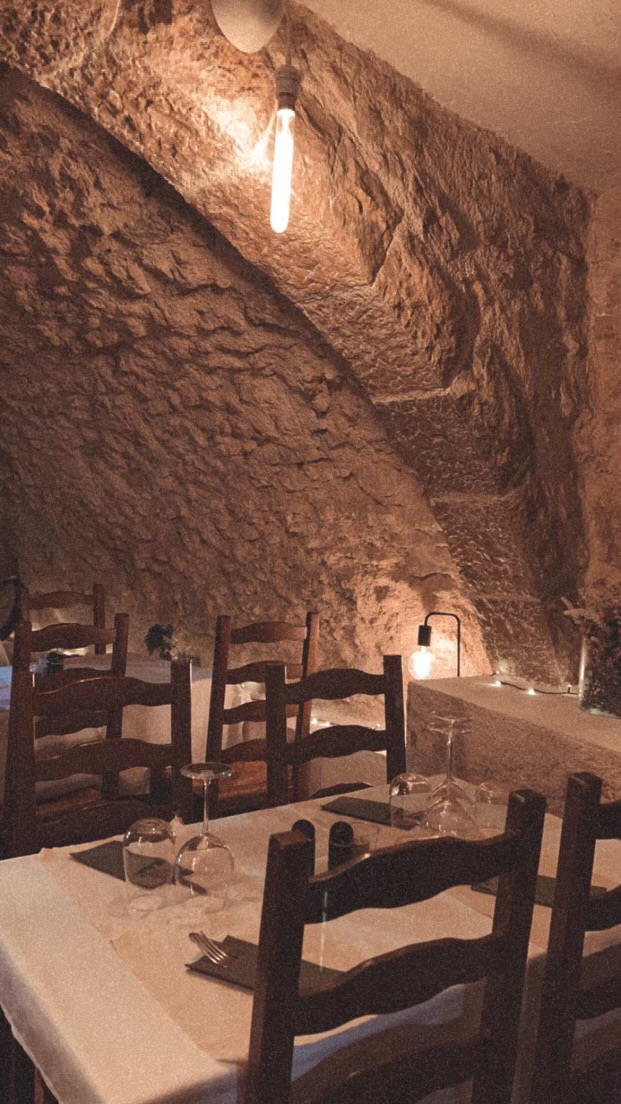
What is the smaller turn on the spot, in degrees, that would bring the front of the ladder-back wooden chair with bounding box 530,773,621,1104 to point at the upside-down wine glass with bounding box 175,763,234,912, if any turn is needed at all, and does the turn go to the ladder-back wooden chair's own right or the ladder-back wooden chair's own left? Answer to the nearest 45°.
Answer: approximately 45° to the ladder-back wooden chair's own left

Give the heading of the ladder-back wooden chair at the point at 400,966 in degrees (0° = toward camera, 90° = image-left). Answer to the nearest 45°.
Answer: approximately 135°

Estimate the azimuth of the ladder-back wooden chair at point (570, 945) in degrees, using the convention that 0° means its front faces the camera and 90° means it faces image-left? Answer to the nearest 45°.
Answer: approximately 135°

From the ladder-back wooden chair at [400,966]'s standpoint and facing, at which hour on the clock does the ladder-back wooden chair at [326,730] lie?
the ladder-back wooden chair at [326,730] is roughly at 1 o'clock from the ladder-back wooden chair at [400,966].

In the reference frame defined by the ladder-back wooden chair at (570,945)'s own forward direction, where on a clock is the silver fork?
The silver fork is roughly at 10 o'clock from the ladder-back wooden chair.

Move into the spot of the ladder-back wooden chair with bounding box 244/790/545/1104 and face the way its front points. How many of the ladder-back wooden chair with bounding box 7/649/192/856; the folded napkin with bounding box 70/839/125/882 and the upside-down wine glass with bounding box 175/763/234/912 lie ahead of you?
3
